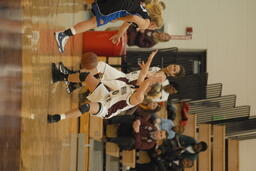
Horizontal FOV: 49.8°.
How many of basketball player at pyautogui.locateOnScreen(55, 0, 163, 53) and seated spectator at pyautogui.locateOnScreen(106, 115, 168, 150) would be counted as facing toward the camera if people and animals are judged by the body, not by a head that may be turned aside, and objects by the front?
1

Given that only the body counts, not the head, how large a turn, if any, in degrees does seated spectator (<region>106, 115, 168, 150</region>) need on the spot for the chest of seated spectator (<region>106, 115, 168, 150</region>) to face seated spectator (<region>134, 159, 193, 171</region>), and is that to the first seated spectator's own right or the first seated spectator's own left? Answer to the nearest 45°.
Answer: approximately 135° to the first seated spectator's own left

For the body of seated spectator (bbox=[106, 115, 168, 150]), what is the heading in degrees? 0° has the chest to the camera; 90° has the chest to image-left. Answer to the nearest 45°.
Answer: approximately 0°

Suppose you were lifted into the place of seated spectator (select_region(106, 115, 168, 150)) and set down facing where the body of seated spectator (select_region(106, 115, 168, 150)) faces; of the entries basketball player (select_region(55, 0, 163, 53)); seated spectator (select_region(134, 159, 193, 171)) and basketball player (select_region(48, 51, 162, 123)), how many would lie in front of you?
2
